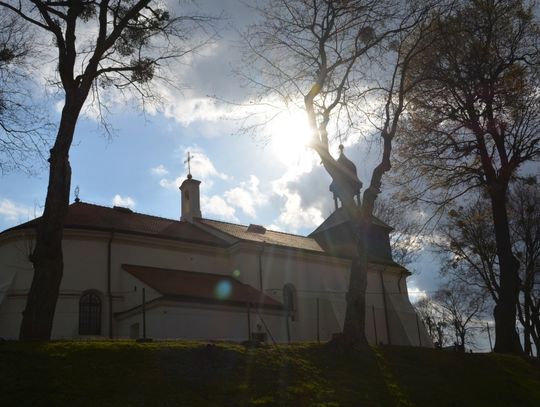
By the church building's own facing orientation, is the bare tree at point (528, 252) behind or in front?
in front

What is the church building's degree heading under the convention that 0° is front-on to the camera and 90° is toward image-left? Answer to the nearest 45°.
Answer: approximately 225°
